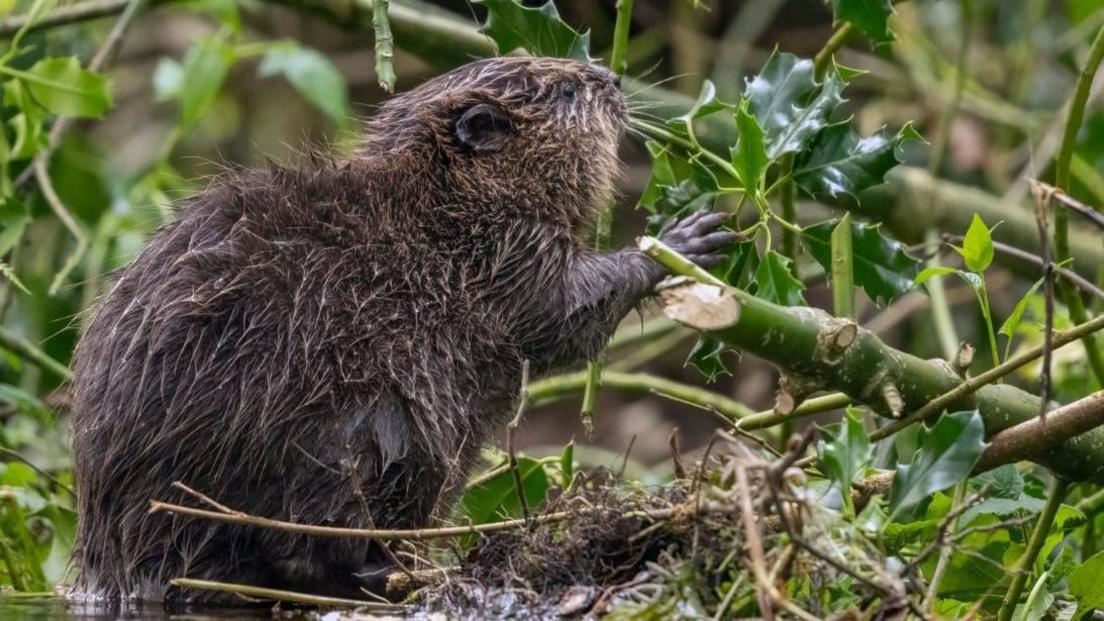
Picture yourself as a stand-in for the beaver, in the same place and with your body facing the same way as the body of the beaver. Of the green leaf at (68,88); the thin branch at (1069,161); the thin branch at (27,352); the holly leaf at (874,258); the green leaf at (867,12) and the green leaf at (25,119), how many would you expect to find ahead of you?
3

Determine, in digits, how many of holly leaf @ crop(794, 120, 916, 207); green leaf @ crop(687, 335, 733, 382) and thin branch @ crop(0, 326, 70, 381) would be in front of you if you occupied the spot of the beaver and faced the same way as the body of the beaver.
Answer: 2

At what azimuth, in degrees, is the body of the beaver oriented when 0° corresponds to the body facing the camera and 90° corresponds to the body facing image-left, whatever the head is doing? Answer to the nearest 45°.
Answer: approximately 270°

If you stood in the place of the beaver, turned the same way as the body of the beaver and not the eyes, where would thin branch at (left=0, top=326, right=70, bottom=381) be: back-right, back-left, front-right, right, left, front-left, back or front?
back-left

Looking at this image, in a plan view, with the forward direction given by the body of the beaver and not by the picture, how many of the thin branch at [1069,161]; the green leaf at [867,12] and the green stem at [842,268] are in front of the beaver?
3

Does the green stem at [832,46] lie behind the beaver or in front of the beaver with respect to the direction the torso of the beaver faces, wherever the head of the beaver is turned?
in front

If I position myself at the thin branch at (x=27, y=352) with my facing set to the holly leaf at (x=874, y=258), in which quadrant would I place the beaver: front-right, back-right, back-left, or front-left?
front-right

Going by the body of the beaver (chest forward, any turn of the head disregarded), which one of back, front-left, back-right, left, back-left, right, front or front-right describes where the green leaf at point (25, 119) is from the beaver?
back-left

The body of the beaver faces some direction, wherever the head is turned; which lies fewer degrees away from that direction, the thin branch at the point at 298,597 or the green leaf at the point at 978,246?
the green leaf

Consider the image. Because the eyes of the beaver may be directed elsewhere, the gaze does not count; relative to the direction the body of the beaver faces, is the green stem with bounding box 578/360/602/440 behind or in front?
in front

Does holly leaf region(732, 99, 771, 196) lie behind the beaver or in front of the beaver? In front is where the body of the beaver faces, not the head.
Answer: in front

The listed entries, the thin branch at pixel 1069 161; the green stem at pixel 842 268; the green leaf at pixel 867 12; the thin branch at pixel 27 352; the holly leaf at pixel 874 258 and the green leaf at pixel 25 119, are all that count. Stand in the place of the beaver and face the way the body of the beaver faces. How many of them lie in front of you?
4

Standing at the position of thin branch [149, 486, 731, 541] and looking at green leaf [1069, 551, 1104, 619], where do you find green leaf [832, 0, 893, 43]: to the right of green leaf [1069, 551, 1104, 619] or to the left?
left

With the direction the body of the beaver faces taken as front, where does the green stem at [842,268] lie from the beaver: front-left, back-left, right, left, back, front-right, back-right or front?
front

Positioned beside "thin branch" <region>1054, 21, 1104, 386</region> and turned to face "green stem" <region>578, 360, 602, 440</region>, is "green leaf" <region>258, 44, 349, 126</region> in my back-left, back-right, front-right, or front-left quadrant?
front-right
